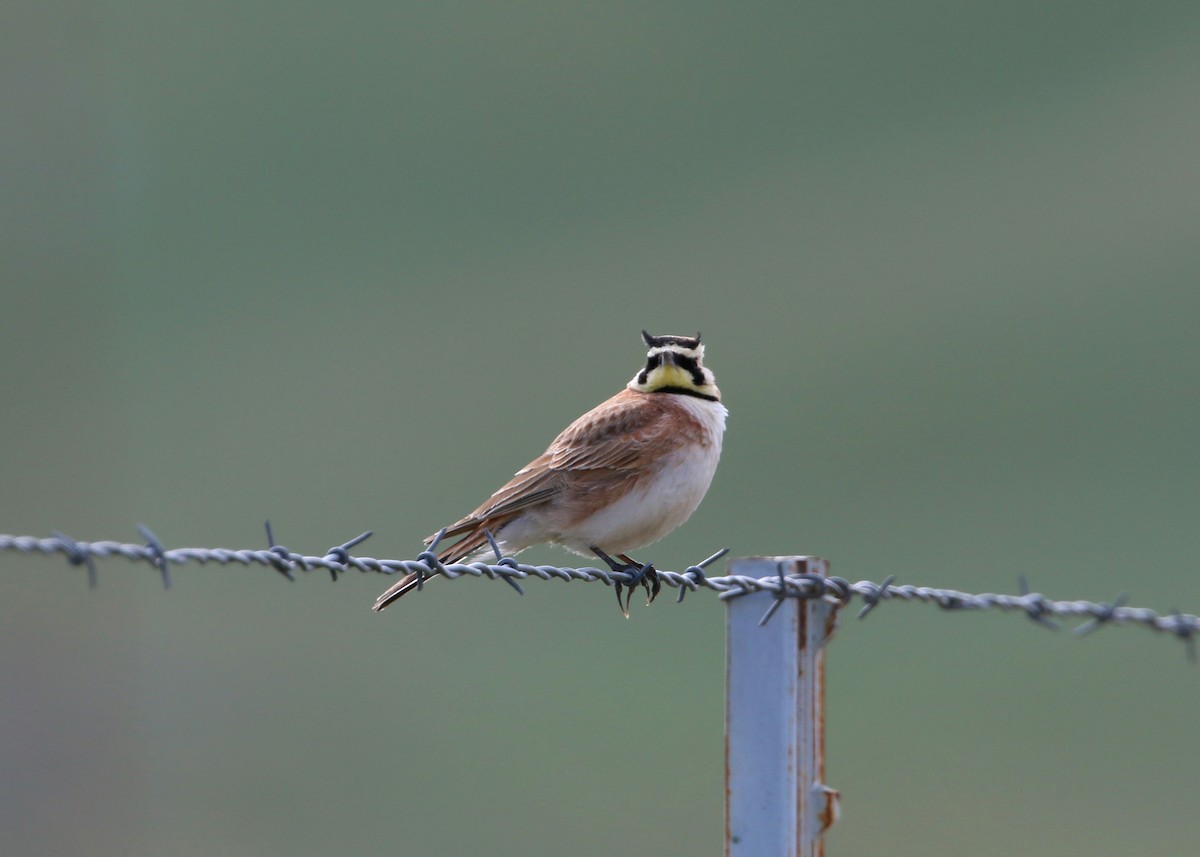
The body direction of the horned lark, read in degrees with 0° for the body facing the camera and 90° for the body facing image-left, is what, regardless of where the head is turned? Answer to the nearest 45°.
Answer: approximately 270°
